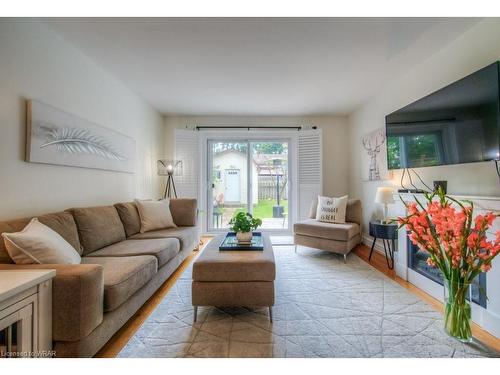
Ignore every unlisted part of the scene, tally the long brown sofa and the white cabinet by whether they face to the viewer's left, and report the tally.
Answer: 0

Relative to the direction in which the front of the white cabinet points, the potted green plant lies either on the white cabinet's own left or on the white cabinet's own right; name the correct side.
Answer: on the white cabinet's own left

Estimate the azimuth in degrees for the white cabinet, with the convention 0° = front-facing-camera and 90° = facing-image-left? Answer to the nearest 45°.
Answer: approximately 315°

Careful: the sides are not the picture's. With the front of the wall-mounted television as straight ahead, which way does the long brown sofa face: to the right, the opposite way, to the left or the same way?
the opposite way

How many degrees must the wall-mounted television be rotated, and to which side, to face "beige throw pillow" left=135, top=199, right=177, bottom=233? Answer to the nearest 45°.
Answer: approximately 45° to its right

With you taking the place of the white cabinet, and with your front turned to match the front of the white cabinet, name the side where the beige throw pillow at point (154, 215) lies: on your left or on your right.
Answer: on your left

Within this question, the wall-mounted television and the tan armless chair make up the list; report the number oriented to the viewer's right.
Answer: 0

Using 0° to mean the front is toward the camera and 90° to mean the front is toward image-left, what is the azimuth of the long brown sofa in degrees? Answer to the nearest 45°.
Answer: approximately 315°

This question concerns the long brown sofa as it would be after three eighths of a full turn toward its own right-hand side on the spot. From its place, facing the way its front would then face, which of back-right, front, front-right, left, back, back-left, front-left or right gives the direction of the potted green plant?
back

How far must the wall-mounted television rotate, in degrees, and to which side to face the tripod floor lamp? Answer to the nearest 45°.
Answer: approximately 45° to its right

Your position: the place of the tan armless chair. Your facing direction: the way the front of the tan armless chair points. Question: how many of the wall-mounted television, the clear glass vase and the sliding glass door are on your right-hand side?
1

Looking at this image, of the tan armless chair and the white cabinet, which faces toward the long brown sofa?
the tan armless chair
